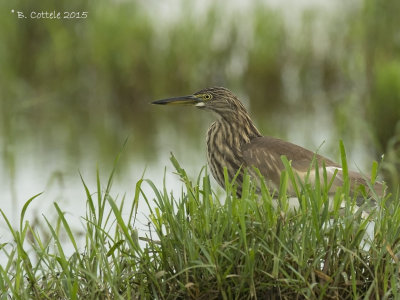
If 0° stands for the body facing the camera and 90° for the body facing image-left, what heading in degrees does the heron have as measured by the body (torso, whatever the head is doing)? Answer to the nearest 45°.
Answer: approximately 90°
